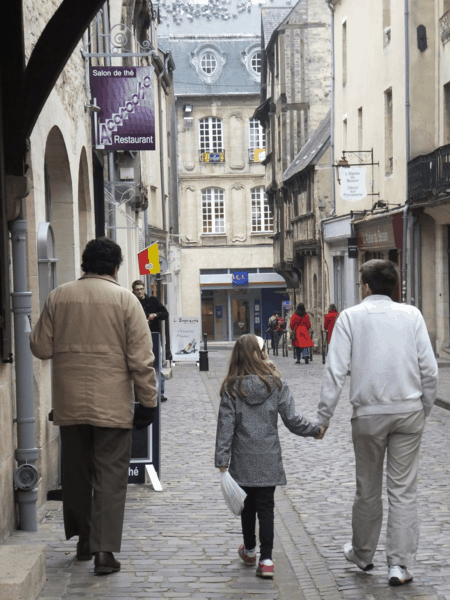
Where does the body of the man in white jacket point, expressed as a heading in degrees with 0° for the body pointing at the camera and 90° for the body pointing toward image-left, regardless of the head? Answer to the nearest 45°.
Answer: approximately 180°

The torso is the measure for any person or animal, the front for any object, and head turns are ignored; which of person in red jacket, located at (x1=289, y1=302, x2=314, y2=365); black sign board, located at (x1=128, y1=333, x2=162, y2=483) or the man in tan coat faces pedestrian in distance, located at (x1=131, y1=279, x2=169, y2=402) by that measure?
the man in tan coat

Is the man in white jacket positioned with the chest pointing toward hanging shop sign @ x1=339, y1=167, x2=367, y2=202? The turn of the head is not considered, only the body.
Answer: yes

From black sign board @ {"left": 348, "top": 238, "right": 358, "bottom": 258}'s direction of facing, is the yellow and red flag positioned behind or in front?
in front

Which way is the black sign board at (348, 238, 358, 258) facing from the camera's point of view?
toward the camera

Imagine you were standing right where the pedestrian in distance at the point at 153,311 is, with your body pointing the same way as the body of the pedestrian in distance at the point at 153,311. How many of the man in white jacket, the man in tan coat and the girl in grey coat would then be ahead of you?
3

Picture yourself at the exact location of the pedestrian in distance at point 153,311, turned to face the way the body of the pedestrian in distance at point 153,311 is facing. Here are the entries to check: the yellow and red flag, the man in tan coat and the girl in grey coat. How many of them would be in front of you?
2

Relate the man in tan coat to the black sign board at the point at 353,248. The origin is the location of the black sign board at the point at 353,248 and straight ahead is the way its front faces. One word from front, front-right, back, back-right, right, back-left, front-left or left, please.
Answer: front
